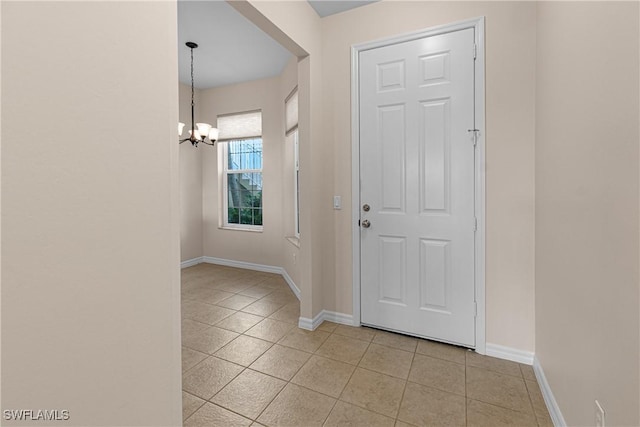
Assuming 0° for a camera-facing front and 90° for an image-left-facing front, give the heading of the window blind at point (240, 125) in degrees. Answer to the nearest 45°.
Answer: approximately 45°

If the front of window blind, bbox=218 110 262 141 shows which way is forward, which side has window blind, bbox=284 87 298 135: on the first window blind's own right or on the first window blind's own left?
on the first window blind's own left

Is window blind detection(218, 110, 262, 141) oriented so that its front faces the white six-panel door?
no

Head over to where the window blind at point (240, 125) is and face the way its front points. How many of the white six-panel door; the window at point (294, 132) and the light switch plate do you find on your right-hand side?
0

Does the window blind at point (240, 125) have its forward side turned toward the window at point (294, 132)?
no

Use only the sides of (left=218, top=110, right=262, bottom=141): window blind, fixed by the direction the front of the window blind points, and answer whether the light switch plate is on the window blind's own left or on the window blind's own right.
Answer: on the window blind's own left
